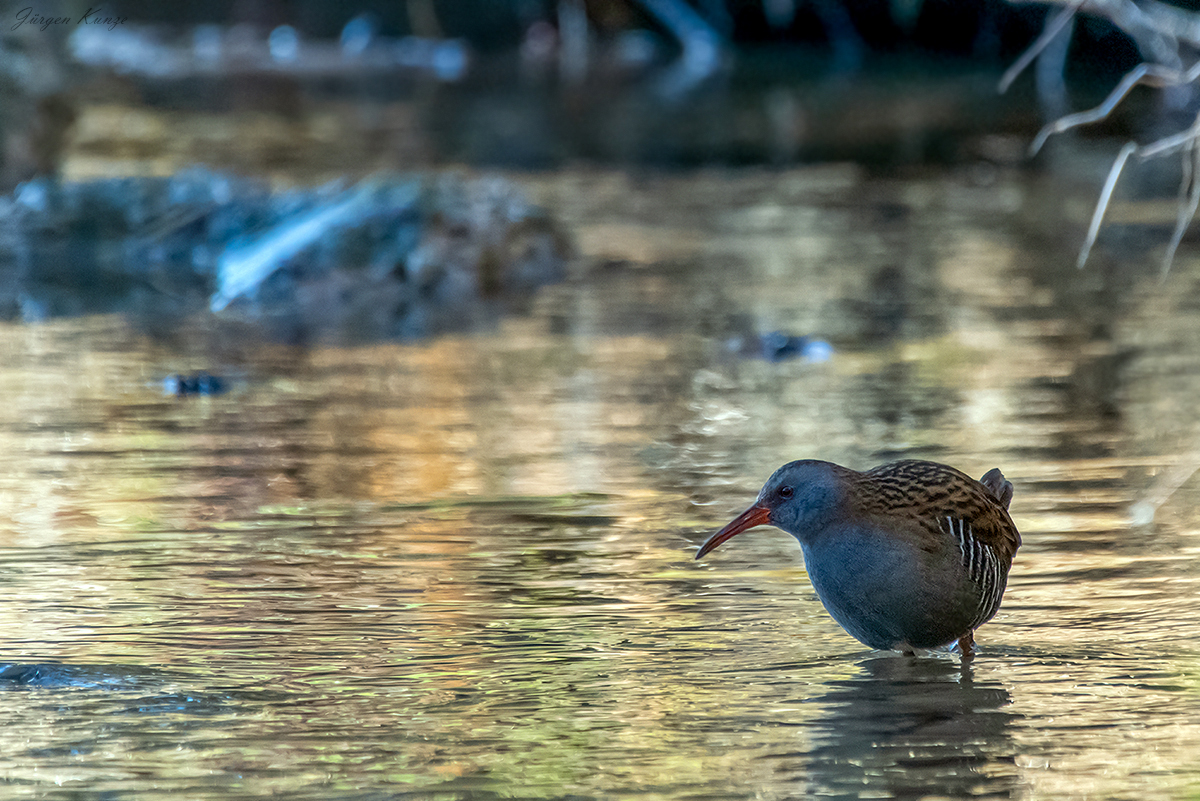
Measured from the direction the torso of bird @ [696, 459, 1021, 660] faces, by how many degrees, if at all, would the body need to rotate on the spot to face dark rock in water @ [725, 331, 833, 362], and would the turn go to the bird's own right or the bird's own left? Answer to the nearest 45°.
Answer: approximately 135° to the bird's own right

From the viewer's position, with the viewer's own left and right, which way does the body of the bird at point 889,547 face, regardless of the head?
facing the viewer and to the left of the viewer

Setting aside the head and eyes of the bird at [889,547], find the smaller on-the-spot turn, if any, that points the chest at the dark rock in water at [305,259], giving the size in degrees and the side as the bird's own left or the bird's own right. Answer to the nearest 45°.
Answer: approximately 90° to the bird's own right
